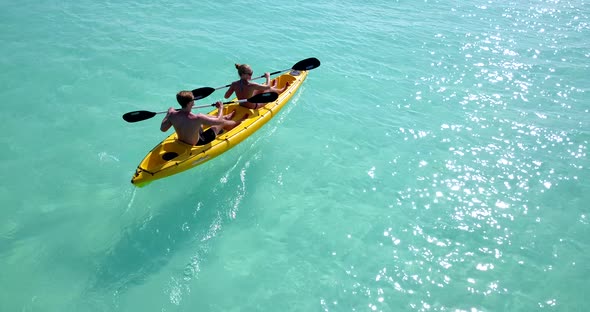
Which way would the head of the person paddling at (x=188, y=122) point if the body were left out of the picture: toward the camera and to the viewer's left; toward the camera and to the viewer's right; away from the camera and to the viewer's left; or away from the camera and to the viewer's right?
away from the camera and to the viewer's right

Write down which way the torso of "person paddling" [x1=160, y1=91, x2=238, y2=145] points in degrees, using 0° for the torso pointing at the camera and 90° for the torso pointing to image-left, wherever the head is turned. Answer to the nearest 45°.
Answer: approximately 225°
